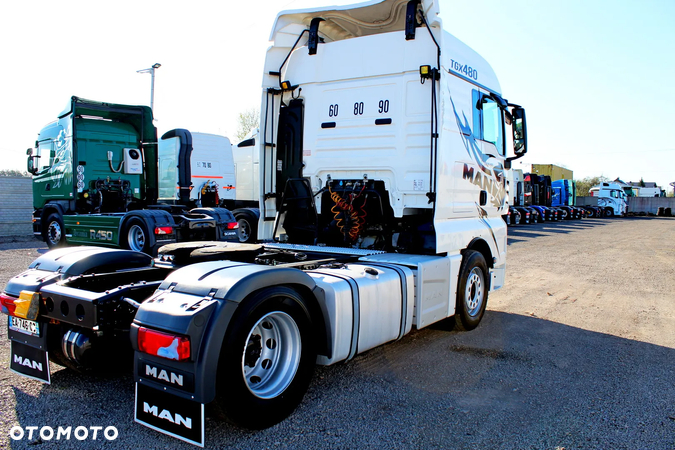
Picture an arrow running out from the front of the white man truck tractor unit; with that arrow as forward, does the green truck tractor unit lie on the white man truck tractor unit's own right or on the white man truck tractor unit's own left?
on the white man truck tractor unit's own left

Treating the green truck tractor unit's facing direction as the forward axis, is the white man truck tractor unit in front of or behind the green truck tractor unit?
behind

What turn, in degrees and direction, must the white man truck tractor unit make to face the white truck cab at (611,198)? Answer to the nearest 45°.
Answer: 0° — it already faces it

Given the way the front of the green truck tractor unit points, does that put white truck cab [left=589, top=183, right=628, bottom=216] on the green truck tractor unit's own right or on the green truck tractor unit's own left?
on the green truck tractor unit's own right

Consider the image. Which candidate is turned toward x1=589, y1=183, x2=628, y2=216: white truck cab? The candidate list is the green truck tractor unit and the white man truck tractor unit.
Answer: the white man truck tractor unit

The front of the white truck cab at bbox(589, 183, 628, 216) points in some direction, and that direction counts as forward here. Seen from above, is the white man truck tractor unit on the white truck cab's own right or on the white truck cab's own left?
on the white truck cab's own right

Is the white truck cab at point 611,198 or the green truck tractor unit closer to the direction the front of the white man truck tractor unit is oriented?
the white truck cab

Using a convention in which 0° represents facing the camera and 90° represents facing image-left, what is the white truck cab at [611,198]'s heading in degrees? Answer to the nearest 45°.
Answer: approximately 315°

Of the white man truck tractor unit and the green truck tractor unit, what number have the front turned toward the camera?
0

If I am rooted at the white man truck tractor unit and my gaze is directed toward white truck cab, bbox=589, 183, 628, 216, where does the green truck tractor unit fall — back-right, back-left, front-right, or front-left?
front-left

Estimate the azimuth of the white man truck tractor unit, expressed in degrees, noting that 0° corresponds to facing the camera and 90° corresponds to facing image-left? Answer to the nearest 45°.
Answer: approximately 225°
